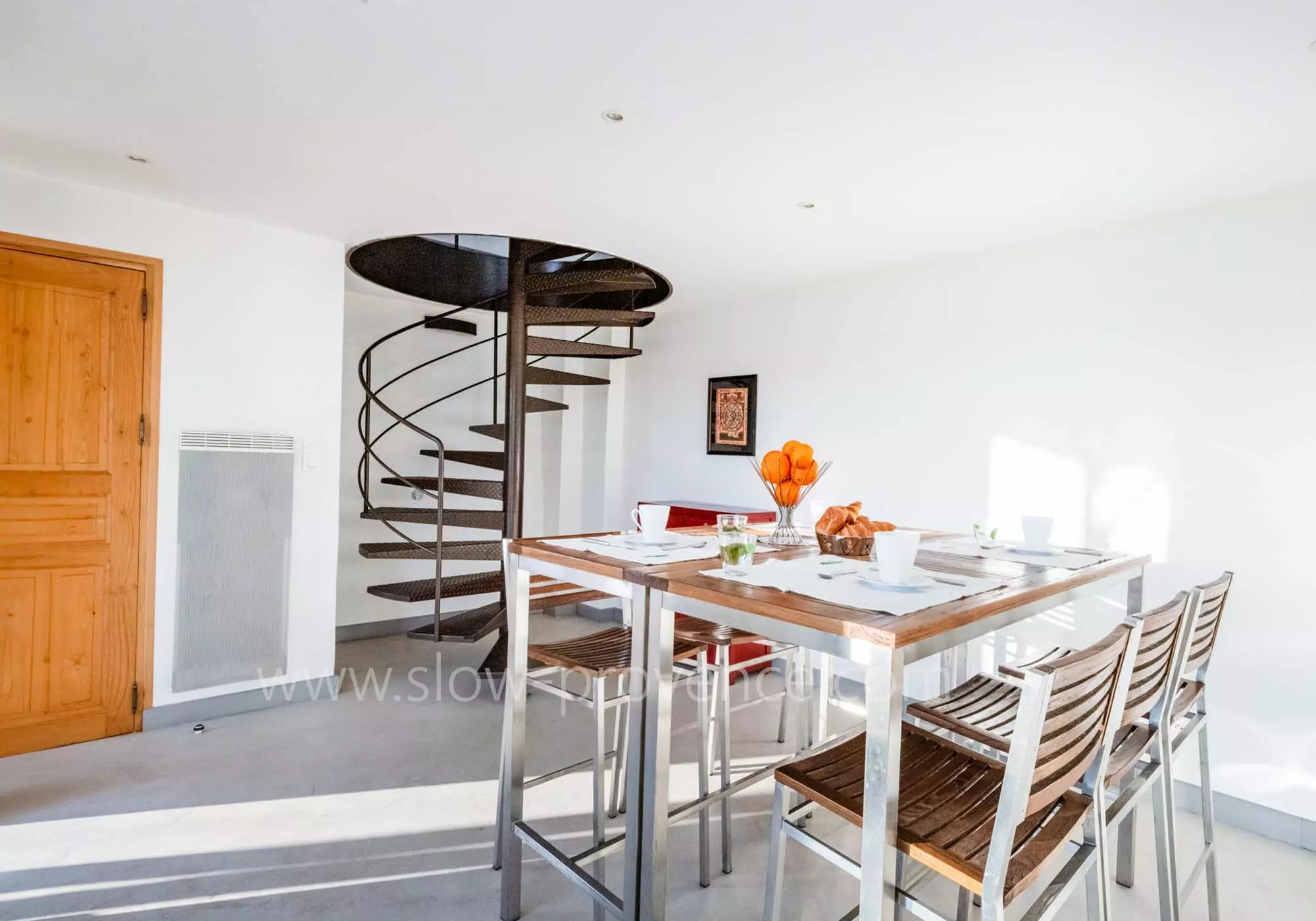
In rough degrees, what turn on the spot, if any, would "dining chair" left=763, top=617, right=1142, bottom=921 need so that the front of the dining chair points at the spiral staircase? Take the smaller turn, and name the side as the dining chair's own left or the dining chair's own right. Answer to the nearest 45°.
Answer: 0° — it already faces it

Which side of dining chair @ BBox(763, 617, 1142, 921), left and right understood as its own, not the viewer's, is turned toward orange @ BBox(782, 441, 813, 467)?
front

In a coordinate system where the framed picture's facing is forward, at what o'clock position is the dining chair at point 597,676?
The dining chair is roughly at 11 o'clock from the framed picture.

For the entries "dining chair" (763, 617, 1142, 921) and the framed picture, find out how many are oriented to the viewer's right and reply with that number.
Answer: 0

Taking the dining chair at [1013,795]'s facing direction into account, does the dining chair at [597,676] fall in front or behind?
in front

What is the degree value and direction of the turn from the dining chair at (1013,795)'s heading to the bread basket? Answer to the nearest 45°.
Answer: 0° — it already faces it

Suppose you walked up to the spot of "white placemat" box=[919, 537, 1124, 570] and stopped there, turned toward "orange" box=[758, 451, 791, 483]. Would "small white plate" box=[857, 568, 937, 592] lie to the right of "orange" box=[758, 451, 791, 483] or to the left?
left

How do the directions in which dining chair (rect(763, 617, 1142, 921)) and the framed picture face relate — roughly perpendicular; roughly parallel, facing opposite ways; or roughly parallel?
roughly perpendicular

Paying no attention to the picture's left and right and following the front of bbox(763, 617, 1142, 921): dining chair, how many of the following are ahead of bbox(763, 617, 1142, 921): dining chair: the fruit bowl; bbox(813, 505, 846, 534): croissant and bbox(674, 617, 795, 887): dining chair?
3

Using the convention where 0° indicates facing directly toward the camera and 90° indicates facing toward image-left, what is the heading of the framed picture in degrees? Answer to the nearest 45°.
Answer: approximately 45°

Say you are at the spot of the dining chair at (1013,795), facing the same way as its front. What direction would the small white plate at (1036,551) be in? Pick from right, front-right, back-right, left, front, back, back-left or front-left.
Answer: front-right

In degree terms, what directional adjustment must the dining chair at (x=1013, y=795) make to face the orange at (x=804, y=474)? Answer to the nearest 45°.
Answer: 0° — it already faces it

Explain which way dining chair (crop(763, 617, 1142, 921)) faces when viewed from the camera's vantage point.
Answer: facing away from the viewer and to the left of the viewer
